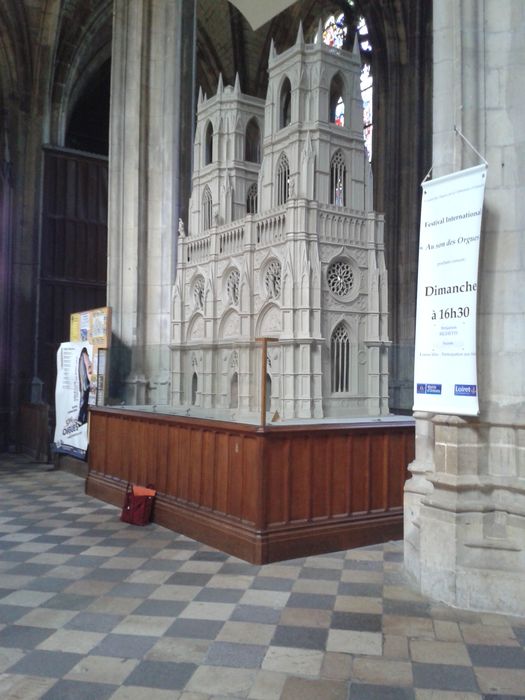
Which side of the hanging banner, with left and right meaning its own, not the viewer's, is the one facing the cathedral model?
right

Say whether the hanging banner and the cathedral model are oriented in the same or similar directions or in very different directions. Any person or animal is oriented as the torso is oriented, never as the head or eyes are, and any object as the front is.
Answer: same or similar directions

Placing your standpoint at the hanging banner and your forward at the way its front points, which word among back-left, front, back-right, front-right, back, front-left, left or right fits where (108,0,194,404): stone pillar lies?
right

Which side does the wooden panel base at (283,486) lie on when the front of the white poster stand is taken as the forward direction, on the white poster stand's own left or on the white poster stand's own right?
on the white poster stand's own left

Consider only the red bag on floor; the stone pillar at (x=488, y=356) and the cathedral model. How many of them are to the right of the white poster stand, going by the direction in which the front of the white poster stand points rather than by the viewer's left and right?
0

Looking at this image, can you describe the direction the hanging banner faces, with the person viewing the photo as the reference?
facing the viewer and to the left of the viewer

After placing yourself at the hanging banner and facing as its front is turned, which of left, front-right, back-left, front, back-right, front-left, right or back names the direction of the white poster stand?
right

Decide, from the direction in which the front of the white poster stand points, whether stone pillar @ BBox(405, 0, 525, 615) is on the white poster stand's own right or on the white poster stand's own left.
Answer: on the white poster stand's own left

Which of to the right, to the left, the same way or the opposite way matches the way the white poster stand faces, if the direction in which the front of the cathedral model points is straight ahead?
the same way

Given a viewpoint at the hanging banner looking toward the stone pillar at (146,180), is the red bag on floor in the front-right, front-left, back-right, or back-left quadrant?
front-left

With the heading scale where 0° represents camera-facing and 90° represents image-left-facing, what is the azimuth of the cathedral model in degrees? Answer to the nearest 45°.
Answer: approximately 45°

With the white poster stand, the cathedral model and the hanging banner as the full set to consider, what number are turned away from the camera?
0

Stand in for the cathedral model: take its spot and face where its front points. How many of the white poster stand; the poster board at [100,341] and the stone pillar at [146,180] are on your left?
0
